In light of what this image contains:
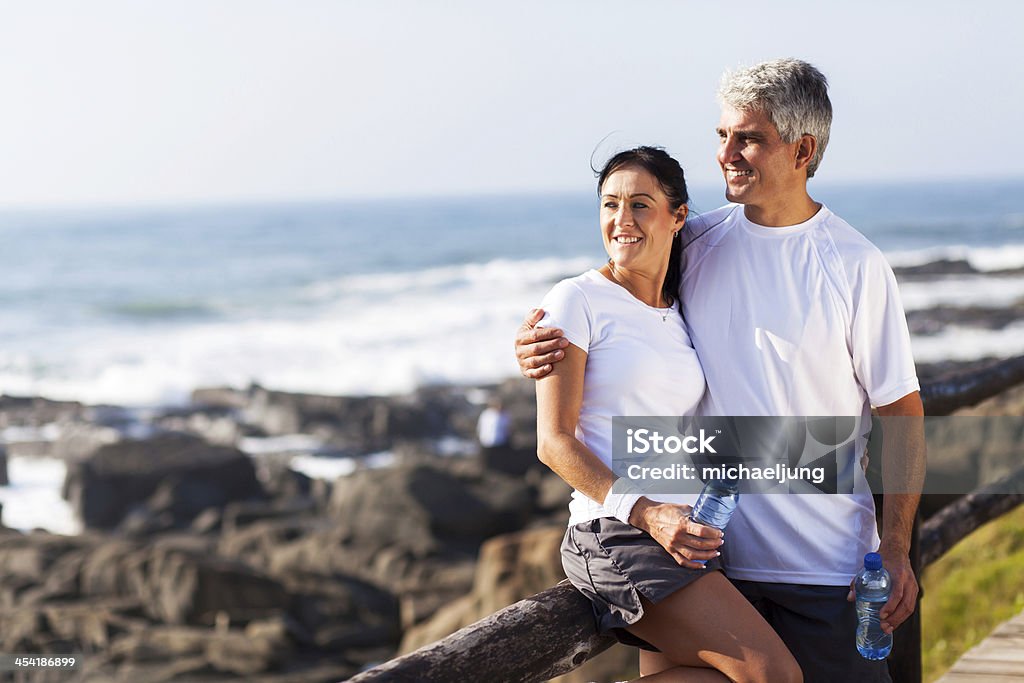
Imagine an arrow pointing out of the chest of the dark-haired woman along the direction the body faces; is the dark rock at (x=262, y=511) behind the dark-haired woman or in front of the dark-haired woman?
behind

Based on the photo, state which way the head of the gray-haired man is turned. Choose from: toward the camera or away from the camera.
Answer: toward the camera

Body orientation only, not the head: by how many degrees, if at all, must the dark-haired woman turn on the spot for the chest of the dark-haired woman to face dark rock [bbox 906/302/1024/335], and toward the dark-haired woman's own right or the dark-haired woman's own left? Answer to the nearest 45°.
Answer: approximately 135° to the dark-haired woman's own left

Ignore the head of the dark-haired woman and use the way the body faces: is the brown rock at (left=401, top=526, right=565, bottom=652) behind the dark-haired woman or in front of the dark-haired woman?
behind

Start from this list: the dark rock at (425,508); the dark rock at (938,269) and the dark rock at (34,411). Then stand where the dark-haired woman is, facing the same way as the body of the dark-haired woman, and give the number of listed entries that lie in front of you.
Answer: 0

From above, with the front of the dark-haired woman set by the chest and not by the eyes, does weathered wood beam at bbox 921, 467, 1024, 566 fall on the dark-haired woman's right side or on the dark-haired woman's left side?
on the dark-haired woman's left side

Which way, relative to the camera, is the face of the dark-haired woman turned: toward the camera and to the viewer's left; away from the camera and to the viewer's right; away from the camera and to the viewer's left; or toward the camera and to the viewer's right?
toward the camera and to the viewer's left

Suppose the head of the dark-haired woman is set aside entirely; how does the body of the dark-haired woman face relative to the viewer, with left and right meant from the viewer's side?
facing the viewer and to the right of the viewer

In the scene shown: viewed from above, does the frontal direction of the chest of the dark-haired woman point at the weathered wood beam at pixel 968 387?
no

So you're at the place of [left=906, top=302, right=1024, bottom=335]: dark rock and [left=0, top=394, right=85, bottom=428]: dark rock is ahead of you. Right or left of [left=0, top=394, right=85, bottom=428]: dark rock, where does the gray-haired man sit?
left

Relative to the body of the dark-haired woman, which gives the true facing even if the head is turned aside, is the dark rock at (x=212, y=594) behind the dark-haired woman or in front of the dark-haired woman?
behind

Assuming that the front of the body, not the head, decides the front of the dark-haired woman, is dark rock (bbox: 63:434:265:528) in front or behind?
behind
